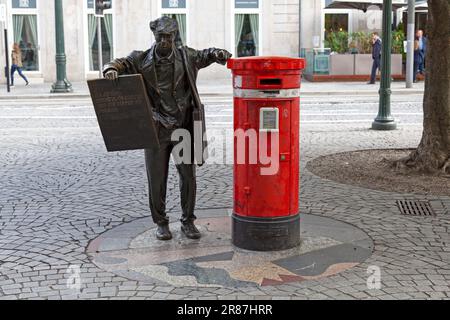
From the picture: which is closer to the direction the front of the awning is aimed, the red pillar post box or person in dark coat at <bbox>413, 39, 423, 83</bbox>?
the red pillar post box

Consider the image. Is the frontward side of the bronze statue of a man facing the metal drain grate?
no

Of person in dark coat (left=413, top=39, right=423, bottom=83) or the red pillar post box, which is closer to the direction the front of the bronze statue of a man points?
the red pillar post box

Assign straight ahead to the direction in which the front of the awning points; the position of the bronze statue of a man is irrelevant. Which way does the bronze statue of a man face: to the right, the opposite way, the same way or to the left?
the same way

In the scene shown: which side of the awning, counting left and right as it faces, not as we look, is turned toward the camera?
front

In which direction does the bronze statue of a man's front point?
toward the camera

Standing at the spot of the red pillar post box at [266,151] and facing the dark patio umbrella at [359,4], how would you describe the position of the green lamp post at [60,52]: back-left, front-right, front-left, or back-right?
front-left

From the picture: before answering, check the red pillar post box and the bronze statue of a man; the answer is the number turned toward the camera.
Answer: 2

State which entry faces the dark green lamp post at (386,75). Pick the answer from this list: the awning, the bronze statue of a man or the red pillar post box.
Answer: the awning

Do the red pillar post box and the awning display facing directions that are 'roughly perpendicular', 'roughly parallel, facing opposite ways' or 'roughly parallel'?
roughly parallel

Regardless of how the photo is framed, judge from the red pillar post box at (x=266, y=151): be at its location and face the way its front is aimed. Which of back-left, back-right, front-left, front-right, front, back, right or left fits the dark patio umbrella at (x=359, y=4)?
back

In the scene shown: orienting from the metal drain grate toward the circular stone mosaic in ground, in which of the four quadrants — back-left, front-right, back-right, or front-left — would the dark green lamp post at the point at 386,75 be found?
back-right

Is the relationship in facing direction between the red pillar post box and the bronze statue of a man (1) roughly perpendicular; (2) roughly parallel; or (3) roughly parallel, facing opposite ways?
roughly parallel

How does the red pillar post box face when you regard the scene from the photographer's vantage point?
facing the viewer

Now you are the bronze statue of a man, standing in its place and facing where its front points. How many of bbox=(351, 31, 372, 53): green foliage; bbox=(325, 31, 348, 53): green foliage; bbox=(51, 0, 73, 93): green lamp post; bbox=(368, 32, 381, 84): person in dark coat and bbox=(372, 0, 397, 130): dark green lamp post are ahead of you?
0

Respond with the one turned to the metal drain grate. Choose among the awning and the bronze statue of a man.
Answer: the awning

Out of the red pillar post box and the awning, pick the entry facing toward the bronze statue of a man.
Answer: the awning

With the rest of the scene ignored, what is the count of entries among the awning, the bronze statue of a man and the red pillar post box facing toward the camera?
3
